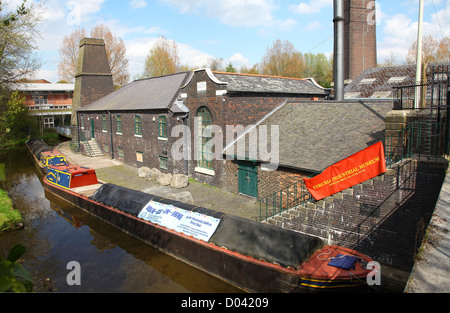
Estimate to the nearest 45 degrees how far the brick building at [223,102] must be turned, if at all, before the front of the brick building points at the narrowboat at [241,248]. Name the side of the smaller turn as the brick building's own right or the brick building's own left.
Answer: approximately 45° to the brick building's own left

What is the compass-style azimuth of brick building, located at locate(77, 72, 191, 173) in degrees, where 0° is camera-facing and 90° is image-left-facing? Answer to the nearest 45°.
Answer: approximately 45°

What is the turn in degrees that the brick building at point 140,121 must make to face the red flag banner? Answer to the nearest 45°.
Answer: approximately 45° to its left

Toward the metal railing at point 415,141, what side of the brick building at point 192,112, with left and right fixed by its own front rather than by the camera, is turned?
left

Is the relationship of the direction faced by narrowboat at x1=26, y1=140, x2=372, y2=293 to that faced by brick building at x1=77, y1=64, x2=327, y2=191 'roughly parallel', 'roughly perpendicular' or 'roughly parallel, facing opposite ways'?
roughly perpendicular

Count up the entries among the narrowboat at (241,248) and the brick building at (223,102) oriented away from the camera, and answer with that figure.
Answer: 0

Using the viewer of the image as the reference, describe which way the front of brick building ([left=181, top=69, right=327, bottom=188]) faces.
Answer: facing the viewer and to the left of the viewer

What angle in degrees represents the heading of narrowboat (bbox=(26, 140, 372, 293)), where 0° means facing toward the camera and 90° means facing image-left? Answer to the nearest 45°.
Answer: approximately 315°

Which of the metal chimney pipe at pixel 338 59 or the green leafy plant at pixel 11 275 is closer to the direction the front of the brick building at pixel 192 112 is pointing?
the green leafy plant

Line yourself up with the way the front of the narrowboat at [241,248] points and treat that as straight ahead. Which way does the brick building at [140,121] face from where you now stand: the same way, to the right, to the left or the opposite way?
to the right

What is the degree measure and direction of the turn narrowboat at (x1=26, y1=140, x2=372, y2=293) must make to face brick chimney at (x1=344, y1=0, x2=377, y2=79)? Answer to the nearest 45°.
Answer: approximately 90° to its left

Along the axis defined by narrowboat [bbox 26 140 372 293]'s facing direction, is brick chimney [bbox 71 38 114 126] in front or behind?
behind

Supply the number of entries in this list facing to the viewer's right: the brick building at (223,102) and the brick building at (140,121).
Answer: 0

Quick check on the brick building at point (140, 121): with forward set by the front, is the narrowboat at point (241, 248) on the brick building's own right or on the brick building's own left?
on the brick building's own left

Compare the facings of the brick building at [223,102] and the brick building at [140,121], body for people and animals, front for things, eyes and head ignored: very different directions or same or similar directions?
same or similar directions
